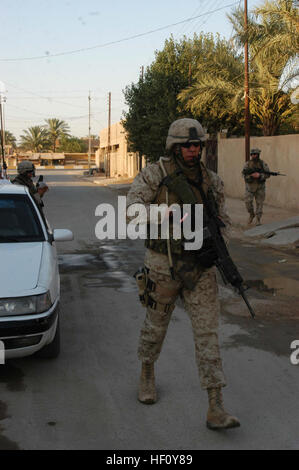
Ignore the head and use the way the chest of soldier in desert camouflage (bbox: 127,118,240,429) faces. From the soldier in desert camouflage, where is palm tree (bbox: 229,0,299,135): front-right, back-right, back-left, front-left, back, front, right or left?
back-left

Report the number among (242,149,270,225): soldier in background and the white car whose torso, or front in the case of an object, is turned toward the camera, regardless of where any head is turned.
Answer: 2

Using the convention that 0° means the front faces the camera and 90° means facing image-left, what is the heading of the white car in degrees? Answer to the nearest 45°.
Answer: approximately 0°

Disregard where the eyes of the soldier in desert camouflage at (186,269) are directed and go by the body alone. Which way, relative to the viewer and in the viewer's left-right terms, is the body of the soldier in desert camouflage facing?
facing the viewer and to the right of the viewer

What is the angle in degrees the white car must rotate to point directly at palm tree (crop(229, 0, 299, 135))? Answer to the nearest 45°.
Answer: approximately 135° to its left

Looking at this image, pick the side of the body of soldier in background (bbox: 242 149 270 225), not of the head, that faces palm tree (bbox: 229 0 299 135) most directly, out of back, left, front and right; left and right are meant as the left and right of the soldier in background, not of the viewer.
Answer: back

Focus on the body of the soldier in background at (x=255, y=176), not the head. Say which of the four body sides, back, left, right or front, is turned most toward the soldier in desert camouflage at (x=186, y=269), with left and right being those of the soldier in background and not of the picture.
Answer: front

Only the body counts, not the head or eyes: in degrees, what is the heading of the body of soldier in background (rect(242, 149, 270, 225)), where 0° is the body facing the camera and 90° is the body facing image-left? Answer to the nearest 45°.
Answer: approximately 0°

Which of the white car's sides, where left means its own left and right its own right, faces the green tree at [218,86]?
back

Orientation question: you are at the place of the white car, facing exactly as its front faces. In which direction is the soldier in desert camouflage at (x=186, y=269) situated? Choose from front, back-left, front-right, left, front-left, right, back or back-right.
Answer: front-left
